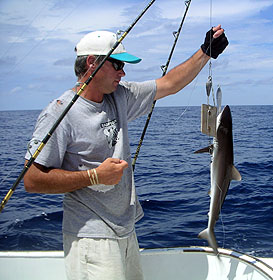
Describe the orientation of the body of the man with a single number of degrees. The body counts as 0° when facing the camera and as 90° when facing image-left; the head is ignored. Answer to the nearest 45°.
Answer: approximately 315°

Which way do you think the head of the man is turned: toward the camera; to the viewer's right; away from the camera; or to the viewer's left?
to the viewer's right
